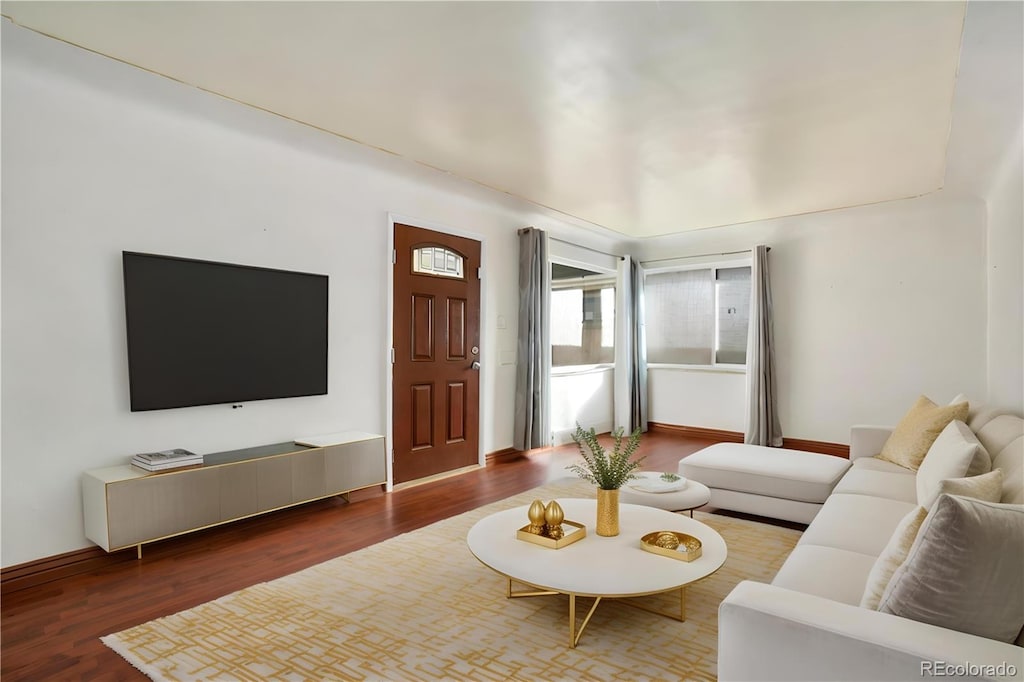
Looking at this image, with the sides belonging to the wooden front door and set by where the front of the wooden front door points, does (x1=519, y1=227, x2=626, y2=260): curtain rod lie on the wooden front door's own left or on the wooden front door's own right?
on the wooden front door's own left

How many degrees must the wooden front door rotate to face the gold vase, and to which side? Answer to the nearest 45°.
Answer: approximately 45° to its right

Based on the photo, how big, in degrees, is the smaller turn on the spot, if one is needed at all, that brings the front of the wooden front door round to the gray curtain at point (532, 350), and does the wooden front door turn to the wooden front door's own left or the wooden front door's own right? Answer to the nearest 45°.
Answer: approximately 90° to the wooden front door's own left

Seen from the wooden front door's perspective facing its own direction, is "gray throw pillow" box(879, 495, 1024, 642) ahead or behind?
ahead

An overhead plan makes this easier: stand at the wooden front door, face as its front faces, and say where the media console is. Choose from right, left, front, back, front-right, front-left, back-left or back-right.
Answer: right

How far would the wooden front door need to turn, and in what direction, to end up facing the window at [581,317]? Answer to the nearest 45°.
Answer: approximately 90° to its left

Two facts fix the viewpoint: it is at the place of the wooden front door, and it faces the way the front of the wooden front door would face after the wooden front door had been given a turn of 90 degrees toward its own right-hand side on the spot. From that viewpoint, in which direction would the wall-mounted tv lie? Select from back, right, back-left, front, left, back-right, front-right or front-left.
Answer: front

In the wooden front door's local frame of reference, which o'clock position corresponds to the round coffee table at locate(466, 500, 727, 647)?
The round coffee table is roughly at 1 o'clock from the wooden front door.

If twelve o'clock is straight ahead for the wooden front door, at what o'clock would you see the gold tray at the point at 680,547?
The gold tray is roughly at 1 o'clock from the wooden front door.

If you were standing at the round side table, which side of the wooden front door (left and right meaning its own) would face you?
front

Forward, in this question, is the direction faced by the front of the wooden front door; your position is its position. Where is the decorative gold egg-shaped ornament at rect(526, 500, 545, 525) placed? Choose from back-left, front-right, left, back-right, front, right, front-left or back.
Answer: front-right

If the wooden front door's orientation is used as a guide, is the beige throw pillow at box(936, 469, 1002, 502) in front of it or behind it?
in front

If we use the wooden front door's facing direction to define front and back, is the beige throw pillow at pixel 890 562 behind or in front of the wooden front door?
in front

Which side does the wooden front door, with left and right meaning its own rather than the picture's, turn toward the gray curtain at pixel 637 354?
left

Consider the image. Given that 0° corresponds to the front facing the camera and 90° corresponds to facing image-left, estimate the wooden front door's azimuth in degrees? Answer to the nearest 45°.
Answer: approximately 315°

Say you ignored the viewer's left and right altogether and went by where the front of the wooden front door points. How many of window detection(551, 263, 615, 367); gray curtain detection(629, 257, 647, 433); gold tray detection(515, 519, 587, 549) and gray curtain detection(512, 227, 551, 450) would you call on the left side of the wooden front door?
3

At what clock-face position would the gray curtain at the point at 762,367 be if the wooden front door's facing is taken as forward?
The gray curtain is roughly at 10 o'clock from the wooden front door.
